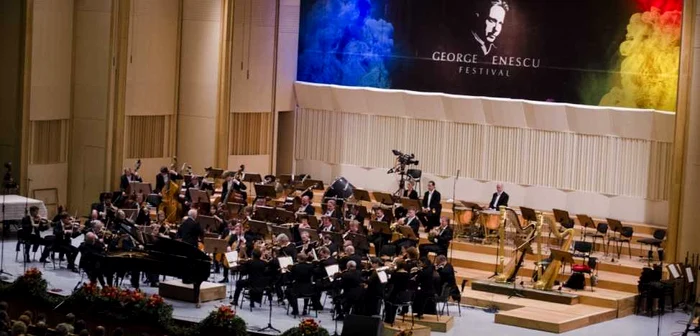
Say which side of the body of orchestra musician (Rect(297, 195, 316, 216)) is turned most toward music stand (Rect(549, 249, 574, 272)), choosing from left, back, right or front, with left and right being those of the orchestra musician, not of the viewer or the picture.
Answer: left

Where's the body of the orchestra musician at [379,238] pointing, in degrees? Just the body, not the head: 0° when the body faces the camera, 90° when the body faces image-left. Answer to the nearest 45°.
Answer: approximately 45°

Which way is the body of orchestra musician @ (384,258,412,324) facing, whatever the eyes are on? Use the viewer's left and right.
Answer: facing away from the viewer and to the left of the viewer

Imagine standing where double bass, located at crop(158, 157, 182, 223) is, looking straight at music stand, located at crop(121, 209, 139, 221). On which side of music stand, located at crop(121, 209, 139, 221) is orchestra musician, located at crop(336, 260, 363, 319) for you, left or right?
left

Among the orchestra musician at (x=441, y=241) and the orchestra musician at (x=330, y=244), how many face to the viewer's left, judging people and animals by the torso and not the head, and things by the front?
2

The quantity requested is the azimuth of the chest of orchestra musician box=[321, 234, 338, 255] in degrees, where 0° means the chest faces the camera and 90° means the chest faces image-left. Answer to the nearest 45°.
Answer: approximately 90°

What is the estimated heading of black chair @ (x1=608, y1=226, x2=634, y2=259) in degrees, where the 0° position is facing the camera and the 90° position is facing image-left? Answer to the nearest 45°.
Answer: approximately 45°

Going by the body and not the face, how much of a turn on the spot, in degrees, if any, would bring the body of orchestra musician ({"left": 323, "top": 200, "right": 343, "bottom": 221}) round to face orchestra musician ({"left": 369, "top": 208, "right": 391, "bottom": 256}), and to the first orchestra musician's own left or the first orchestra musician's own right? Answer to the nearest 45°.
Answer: approximately 90° to the first orchestra musician's own left

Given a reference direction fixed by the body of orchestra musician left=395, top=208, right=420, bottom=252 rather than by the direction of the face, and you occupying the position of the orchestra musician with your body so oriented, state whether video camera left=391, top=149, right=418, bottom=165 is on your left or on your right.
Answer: on your right

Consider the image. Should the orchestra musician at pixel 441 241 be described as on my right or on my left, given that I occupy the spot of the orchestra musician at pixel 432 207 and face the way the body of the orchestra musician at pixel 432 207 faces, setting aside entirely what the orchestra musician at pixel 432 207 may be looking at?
on my left

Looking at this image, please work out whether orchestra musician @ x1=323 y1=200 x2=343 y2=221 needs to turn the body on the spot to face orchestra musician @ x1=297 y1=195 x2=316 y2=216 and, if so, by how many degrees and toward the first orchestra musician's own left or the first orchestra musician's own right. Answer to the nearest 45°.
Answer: approximately 90° to the first orchestra musician's own right

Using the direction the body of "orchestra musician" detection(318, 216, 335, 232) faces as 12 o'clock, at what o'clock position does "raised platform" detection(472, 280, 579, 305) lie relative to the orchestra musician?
The raised platform is roughly at 8 o'clock from the orchestra musician.

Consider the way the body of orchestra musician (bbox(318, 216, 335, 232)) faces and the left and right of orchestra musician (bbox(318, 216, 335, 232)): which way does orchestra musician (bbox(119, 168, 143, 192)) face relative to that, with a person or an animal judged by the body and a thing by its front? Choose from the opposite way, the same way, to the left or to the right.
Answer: to the left

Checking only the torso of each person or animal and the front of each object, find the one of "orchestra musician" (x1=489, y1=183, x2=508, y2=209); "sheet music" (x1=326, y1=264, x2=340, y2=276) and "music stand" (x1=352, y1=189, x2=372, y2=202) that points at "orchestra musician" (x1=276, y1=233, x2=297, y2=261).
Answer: "orchestra musician" (x1=489, y1=183, x2=508, y2=209)
